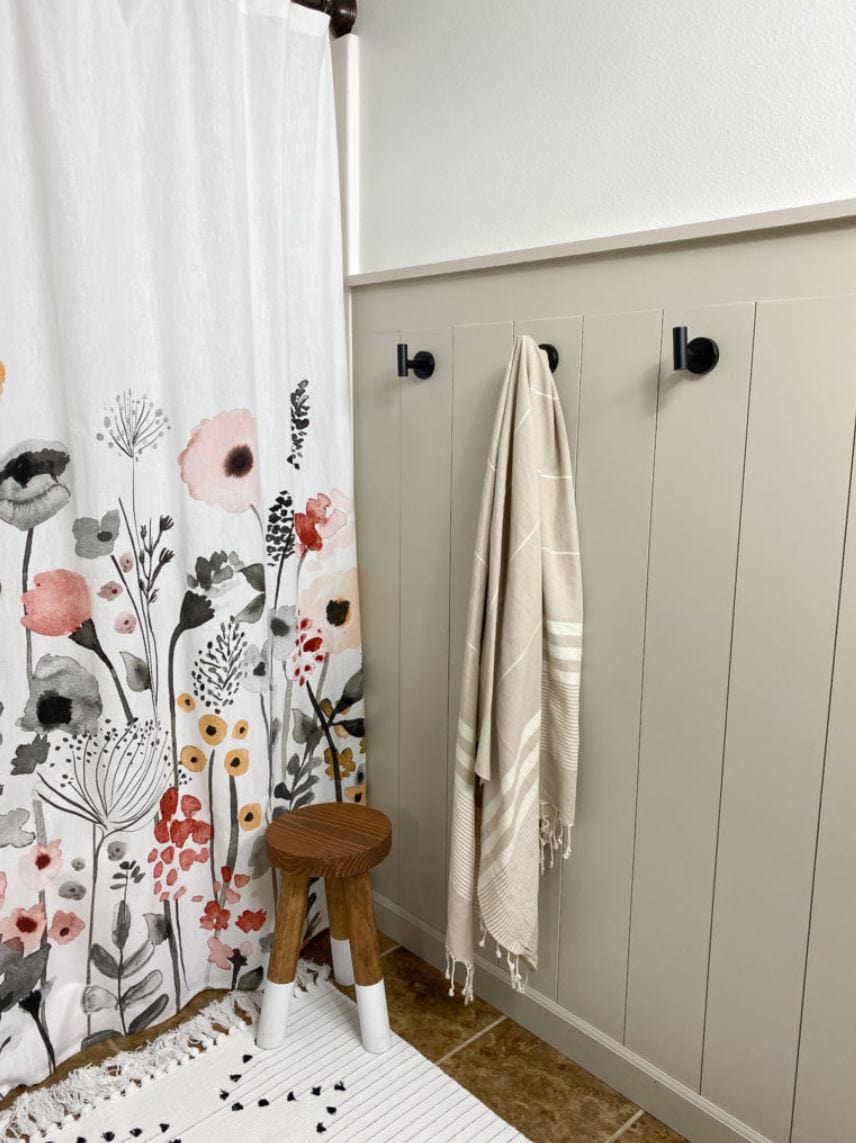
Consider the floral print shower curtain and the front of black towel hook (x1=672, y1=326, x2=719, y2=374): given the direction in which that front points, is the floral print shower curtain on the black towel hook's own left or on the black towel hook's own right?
on the black towel hook's own right

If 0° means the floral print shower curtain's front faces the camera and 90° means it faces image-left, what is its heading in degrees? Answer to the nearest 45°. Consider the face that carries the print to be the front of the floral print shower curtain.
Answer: approximately 315°

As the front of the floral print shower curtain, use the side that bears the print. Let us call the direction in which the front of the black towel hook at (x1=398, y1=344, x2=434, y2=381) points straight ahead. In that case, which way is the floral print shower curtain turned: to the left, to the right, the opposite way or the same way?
to the left

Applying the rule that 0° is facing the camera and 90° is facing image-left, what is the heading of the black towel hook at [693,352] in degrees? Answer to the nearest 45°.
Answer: approximately 45°

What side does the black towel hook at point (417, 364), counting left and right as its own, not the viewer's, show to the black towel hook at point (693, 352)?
left
